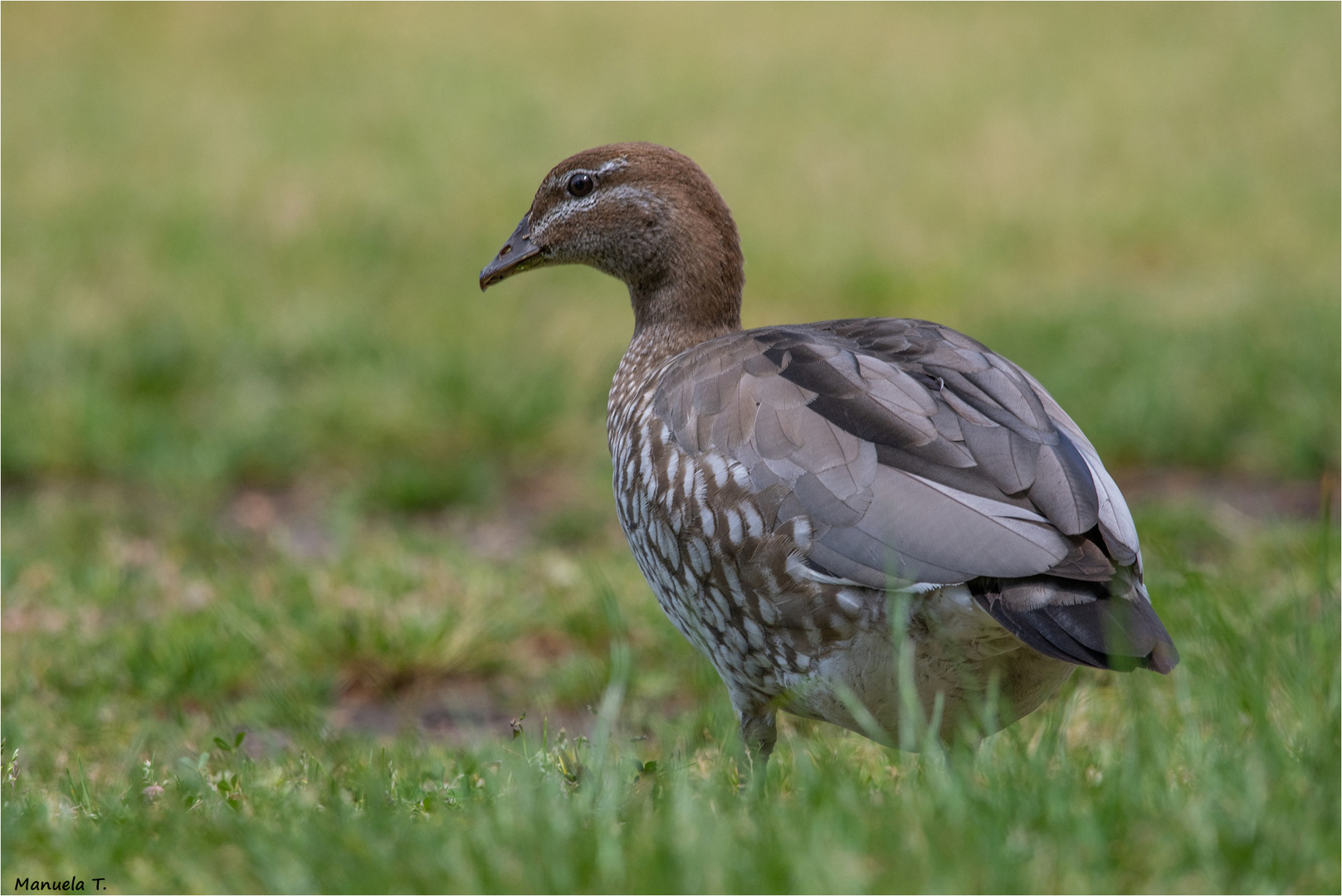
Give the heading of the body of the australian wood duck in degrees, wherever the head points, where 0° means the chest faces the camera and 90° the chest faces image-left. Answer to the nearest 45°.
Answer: approximately 90°
